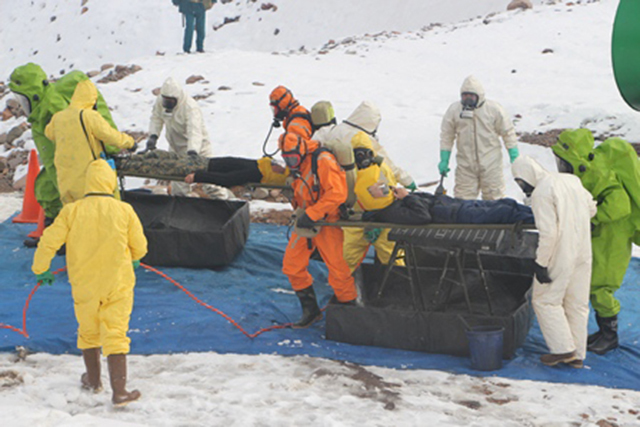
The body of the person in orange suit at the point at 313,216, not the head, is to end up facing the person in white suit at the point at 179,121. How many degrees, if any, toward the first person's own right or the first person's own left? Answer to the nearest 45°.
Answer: approximately 90° to the first person's own right

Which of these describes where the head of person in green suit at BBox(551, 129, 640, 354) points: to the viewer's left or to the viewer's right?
to the viewer's left

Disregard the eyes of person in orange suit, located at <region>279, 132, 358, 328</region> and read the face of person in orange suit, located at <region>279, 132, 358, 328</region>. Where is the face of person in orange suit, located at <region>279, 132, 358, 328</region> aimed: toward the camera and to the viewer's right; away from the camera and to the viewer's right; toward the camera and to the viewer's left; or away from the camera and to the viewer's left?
toward the camera and to the viewer's left

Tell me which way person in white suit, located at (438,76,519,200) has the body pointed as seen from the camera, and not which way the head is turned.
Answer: toward the camera

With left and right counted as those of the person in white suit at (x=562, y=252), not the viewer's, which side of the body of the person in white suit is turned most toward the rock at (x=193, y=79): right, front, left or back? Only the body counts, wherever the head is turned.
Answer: front

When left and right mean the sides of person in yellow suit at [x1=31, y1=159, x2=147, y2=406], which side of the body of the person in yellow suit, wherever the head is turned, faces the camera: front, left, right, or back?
back

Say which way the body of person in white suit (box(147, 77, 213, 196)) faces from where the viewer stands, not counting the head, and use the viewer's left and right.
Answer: facing the viewer and to the left of the viewer

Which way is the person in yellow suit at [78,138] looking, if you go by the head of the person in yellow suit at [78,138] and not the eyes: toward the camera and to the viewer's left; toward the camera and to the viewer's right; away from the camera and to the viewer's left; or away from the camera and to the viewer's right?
away from the camera and to the viewer's right

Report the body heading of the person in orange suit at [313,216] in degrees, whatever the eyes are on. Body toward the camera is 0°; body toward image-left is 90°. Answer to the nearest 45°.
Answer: approximately 45°

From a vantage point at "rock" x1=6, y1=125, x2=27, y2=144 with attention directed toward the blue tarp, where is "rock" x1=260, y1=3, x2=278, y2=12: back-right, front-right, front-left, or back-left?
back-left

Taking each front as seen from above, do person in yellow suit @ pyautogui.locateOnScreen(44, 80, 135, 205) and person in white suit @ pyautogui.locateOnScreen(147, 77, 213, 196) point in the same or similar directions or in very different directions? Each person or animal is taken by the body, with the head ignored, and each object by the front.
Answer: very different directions
